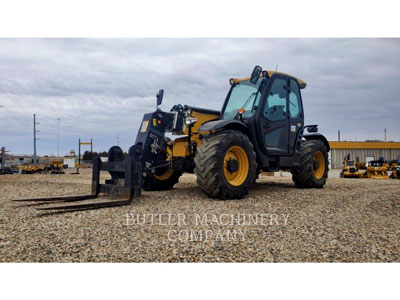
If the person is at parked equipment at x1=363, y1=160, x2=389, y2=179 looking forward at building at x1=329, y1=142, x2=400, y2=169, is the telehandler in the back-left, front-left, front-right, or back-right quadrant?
back-left

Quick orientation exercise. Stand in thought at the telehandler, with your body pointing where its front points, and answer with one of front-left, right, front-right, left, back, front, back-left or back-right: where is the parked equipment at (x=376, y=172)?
back

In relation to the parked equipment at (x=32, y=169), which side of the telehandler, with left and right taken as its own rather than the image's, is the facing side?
right

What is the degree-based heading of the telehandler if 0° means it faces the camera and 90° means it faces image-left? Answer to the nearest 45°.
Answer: approximately 45°

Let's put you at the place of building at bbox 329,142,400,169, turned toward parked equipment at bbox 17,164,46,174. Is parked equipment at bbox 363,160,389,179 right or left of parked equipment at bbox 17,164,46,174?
left

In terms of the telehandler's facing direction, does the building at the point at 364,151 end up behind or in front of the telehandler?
behind
